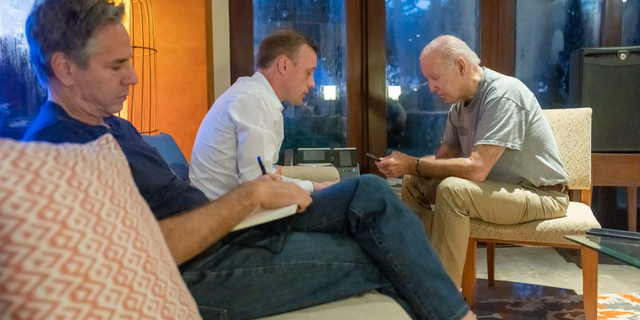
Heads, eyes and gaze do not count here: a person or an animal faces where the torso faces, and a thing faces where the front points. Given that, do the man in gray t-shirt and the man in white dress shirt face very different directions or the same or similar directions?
very different directions

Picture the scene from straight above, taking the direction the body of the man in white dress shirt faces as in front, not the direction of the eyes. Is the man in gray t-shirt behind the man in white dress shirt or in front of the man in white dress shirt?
in front

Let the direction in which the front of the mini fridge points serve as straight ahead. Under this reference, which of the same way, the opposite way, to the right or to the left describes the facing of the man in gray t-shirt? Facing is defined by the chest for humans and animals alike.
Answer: to the right

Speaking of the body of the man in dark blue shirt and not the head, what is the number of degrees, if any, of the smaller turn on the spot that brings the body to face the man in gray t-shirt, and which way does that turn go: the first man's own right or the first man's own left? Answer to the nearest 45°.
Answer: approximately 45° to the first man's own left

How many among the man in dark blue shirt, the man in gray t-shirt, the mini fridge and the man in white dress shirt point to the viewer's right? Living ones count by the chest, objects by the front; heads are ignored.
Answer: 2

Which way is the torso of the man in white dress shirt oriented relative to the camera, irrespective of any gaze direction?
to the viewer's right

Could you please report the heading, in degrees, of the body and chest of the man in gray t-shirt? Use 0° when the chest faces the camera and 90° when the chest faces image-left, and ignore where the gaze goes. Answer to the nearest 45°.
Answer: approximately 90°

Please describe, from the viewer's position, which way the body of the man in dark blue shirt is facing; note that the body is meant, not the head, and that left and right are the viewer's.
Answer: facing to the right of the viewer

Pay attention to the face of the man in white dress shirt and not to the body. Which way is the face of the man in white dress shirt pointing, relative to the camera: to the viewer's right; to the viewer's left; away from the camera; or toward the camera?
to the viewer's right

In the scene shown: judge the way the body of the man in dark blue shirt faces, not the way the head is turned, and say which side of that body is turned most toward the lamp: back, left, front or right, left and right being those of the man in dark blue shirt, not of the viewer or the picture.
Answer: left

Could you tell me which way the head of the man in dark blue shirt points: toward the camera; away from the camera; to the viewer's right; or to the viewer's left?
to the viewer's right

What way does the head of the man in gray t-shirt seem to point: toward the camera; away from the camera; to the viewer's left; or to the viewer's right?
to the viewer's left

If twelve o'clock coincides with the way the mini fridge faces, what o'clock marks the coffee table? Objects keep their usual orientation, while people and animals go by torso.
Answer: The coffee table is roughly at 12 o'clock from the mini fridge.
